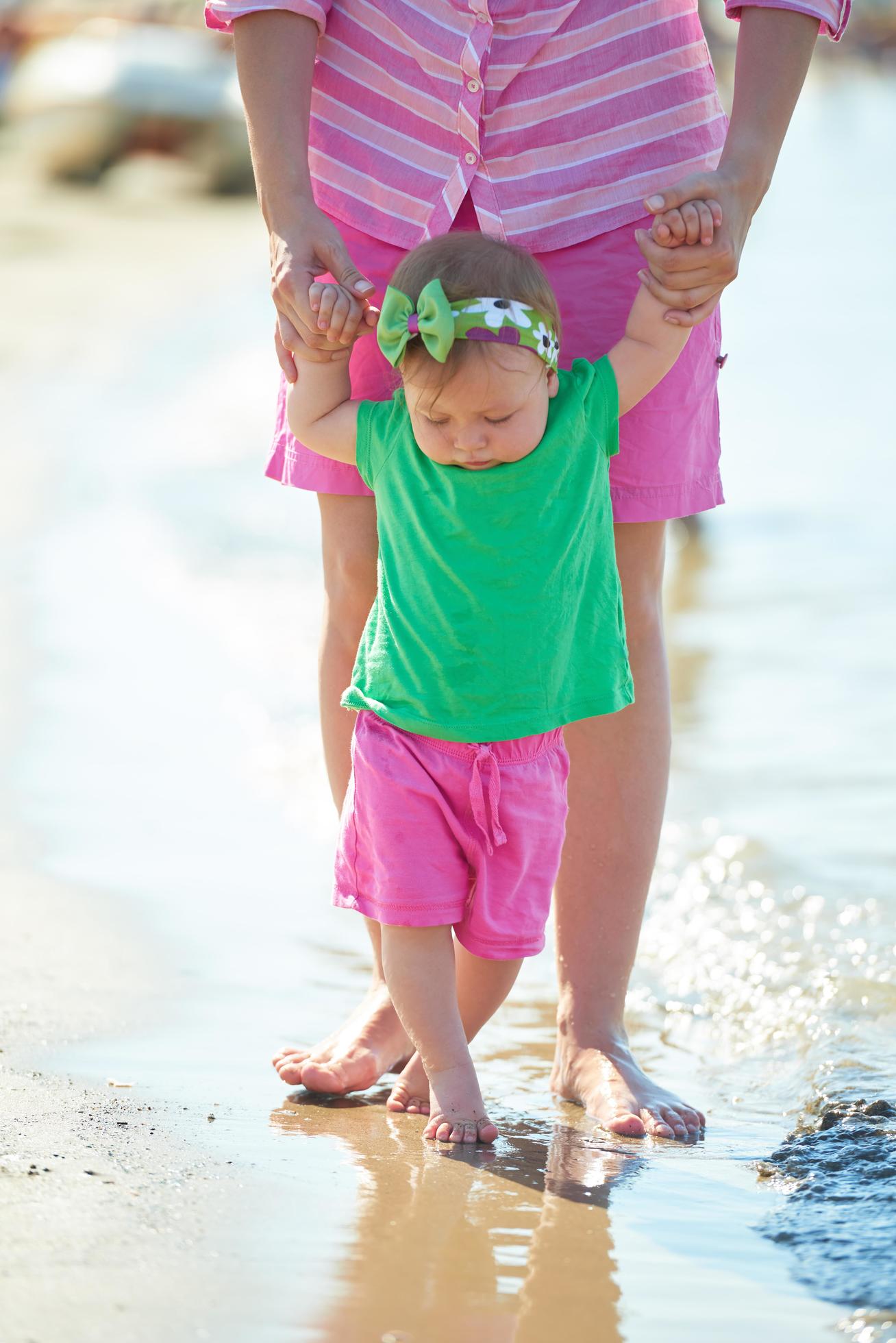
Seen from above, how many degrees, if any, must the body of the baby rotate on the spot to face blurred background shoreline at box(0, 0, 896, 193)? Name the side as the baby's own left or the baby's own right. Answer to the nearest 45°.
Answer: approximately 180°

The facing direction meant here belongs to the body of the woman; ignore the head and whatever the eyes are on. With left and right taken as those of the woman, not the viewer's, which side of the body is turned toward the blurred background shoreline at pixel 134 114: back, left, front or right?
back

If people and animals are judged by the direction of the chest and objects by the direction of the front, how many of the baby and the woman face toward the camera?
2

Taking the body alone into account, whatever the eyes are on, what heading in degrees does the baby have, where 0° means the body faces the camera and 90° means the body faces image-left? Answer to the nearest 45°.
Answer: approximately 0°
